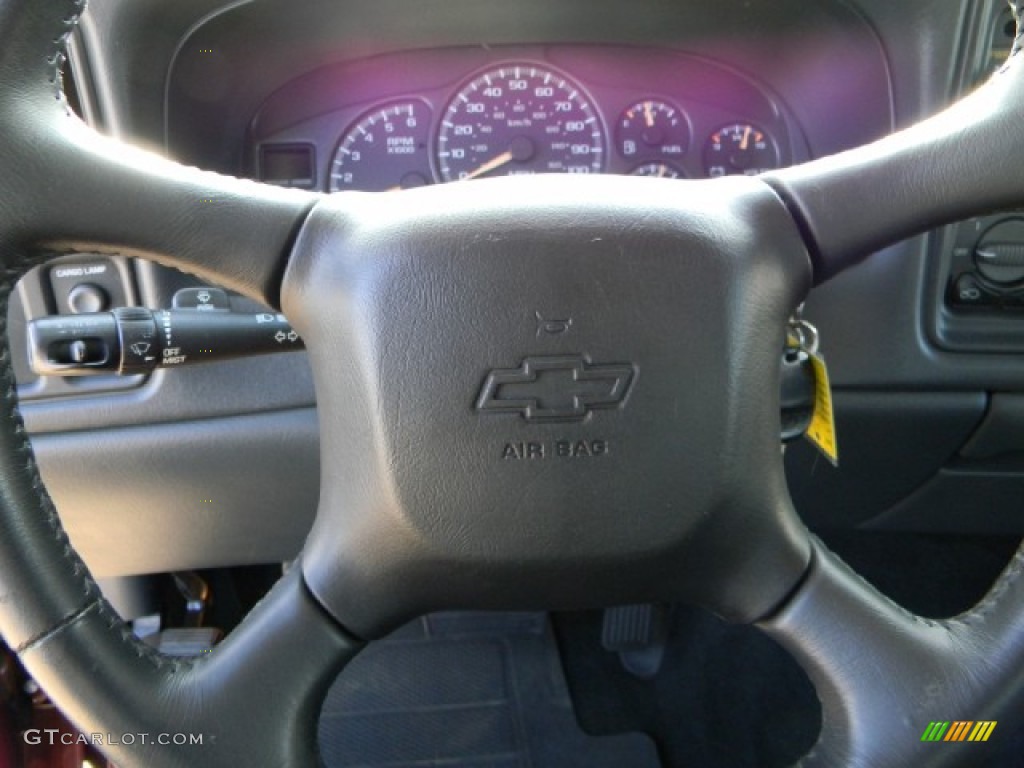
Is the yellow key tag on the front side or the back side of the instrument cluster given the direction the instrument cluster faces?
on the front side

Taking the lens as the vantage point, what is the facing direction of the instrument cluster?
facing the viewer
